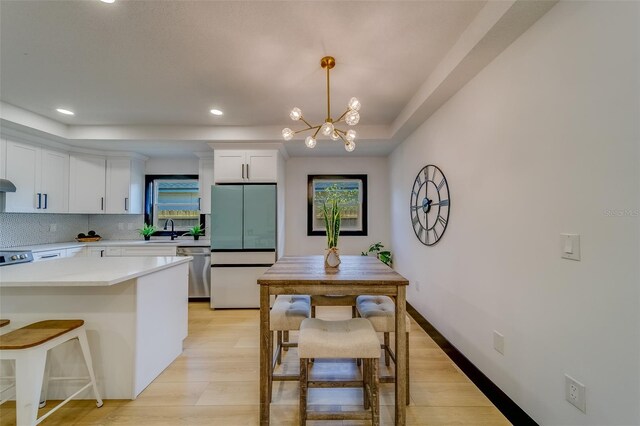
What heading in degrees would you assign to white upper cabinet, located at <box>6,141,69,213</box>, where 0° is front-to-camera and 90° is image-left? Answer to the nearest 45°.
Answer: approximately 315°

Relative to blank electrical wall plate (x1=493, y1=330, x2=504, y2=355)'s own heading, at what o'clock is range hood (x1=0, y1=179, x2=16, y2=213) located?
The range hood is roughly at 1 o'clock from the blank electrical wall plate.

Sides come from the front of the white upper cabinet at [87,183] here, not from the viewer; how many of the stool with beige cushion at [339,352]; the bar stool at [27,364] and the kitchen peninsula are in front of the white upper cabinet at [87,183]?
3

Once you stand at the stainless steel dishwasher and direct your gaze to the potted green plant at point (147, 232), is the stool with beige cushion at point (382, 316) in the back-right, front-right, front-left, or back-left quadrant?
back-left

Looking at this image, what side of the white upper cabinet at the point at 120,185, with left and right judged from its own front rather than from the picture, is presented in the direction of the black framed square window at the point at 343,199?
left

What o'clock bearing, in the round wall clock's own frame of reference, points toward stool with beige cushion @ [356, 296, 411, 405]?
The stool with beige cushion is roughly at 11 o'clock from the round wall clock.

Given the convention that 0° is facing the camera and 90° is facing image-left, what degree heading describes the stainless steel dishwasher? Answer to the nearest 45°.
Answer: approximately 0°

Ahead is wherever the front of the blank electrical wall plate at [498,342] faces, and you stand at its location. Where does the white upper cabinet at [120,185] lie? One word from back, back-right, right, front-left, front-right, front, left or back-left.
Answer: front-right

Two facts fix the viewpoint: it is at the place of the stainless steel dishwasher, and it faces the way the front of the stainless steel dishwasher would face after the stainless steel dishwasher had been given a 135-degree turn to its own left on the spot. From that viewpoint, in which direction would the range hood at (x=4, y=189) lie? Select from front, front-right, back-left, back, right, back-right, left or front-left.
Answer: back-left

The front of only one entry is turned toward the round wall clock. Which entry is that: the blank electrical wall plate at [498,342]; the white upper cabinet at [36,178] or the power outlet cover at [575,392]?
the white upper cabinet

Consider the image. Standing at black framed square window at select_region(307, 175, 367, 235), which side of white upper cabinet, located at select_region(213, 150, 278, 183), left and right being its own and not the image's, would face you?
left

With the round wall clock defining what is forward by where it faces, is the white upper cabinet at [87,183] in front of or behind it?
in front
